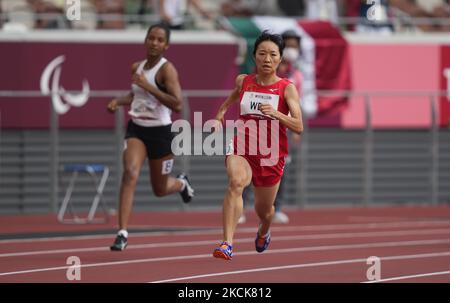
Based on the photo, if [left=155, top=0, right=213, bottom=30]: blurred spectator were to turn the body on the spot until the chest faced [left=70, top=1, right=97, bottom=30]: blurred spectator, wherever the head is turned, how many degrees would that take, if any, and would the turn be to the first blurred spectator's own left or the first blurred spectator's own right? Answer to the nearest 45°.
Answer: approximately 90° to the first blurred spectator's own right

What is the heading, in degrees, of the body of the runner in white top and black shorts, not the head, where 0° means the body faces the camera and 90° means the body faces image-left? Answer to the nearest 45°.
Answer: approximately 45°

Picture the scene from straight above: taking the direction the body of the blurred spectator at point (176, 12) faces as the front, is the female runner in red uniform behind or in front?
in front

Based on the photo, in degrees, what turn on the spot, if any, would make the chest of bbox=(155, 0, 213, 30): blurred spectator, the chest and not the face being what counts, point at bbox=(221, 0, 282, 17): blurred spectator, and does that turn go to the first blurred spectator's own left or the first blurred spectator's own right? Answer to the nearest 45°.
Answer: approximately 135° to the first blurred spectator's own left

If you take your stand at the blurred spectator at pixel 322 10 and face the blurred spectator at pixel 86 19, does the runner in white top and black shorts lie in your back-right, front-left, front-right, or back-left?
front-left

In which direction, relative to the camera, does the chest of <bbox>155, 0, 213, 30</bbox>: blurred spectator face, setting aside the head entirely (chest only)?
toward the camera

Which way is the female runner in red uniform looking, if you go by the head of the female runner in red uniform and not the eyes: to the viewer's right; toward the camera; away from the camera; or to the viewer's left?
toward the camera

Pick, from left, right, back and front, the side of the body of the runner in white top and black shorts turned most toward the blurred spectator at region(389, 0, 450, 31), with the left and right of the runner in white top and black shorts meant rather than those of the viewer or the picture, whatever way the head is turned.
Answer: back

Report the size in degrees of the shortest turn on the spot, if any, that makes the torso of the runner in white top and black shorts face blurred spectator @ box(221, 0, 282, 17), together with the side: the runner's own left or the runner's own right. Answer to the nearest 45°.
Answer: approximately 135° to the runner's own right

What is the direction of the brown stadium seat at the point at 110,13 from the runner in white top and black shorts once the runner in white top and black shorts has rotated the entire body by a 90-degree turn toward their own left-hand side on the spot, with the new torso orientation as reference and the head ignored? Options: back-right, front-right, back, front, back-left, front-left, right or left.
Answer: back-left

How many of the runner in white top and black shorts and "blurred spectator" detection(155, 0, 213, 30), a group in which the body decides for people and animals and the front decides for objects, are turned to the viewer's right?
0
